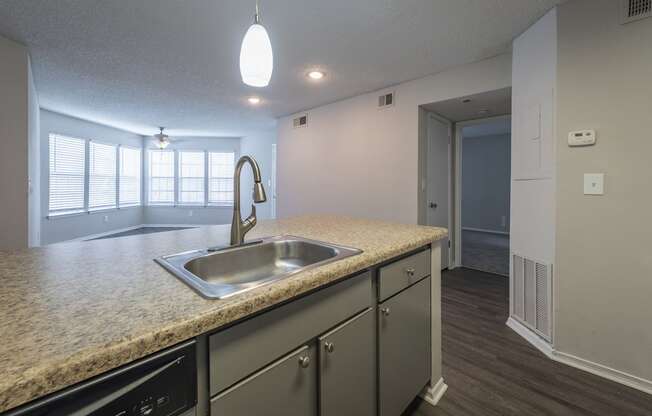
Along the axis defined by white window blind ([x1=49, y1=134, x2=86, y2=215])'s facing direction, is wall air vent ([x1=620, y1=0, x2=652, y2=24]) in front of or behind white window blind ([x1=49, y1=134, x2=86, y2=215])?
in front

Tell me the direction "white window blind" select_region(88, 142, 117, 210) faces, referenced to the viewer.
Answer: facing the viewer and to the right of the viewer

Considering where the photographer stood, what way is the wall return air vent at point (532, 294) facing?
facing the viewer and to the left of the viewer

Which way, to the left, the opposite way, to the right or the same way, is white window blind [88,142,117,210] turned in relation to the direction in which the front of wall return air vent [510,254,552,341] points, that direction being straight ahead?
the opposite way

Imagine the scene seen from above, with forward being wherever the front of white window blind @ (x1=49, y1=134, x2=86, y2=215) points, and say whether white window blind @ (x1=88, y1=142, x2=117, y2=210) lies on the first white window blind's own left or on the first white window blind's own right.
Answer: on the first white window blind's own left

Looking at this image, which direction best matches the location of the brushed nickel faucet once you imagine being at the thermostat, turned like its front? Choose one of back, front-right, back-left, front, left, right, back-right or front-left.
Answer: front-right

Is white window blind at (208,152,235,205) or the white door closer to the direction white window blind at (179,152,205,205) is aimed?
the white door

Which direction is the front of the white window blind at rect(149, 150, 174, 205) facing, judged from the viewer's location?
facing the viewer

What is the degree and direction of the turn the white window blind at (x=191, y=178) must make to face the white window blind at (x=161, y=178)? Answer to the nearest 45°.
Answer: approximately 90° to its right

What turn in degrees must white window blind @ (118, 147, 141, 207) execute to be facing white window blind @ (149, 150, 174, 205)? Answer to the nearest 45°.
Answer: approximately 45° to its left

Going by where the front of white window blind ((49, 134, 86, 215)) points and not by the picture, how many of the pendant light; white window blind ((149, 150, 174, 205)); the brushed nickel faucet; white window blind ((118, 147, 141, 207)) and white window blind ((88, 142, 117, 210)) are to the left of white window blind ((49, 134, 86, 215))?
3

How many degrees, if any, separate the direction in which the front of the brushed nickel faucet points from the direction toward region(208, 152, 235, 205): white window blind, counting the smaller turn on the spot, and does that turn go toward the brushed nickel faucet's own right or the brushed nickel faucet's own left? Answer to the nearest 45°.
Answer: approximately 135° to the brushed nickel faucet's own left

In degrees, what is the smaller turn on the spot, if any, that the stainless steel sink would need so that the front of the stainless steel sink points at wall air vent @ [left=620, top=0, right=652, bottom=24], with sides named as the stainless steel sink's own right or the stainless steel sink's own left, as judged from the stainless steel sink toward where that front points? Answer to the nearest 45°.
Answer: approximately 45° to the stainless steel sink's own left

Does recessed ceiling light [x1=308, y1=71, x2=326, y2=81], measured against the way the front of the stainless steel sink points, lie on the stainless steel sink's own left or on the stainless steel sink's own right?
on the stainless steel sink's own left

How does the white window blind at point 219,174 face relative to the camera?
toward the camera
